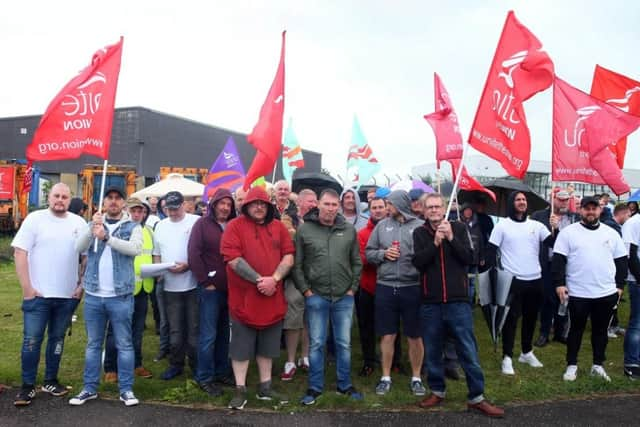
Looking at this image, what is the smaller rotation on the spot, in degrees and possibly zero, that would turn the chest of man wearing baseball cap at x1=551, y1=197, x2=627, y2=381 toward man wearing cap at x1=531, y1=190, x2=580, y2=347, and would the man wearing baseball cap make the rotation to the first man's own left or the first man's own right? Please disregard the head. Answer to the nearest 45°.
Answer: approximately 180°

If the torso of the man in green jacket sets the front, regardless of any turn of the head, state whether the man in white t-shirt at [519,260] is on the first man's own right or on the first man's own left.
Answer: on the first man's own left

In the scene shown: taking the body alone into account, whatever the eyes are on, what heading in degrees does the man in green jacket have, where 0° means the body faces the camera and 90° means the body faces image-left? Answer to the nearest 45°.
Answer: approximately 0°

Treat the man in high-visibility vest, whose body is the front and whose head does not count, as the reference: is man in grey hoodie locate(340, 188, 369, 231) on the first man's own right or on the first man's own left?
on the first man's own left

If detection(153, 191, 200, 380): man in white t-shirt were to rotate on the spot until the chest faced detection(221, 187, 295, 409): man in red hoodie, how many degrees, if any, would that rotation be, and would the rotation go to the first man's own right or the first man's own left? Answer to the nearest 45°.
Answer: approximately 90° to the first man's own left

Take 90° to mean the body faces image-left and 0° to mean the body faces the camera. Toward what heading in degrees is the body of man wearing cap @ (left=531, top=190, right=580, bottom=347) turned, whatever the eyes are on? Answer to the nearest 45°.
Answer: approximately 0°
